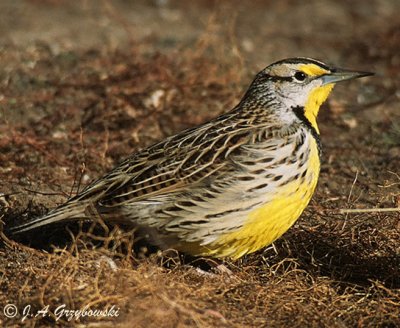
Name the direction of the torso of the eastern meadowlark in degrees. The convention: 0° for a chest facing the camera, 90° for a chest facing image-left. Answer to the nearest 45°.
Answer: approximately 270°
